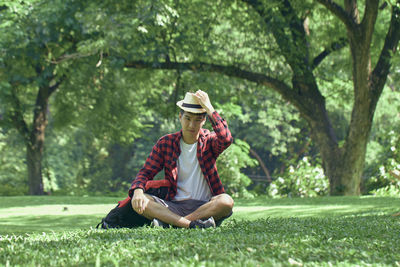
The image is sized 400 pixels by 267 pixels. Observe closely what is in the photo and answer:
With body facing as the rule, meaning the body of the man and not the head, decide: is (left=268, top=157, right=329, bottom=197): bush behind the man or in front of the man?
behind

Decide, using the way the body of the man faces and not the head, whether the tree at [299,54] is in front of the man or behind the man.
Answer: behind

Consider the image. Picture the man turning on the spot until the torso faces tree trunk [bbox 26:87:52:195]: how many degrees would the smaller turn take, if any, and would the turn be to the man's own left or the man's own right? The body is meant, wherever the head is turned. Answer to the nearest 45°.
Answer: approximately 180°

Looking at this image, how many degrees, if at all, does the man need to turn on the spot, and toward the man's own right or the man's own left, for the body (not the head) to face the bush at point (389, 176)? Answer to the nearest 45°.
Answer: approximately 135° to the man's own left

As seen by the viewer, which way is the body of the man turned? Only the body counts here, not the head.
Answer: toward the camera
